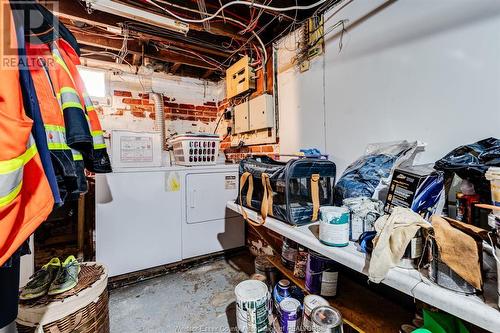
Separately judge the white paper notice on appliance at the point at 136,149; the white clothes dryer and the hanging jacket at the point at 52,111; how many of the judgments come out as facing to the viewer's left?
0

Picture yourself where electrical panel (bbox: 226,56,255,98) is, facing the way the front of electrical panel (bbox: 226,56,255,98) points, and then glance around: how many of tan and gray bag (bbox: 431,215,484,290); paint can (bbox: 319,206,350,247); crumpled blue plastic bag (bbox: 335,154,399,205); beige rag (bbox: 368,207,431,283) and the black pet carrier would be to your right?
0

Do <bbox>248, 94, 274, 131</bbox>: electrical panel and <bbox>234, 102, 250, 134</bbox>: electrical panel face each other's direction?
no

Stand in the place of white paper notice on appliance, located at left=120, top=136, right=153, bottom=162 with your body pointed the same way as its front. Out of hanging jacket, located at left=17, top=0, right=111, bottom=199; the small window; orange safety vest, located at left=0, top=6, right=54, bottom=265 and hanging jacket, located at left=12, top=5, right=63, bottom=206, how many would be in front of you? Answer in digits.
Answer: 3

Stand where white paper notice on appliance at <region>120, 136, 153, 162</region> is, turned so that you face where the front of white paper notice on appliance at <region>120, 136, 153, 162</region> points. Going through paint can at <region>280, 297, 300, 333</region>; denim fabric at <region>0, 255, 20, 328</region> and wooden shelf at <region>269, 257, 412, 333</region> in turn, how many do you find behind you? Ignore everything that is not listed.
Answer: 0

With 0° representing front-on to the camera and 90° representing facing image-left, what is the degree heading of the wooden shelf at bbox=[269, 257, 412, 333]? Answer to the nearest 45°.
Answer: approximately 45°

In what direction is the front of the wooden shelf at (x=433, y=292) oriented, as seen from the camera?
facing the viewer and to the left of the viewer

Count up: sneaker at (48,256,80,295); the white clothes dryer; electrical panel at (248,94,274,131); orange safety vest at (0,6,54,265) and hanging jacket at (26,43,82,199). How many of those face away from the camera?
0

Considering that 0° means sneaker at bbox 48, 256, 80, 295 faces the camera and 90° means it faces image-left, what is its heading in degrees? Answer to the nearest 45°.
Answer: approximately 45°

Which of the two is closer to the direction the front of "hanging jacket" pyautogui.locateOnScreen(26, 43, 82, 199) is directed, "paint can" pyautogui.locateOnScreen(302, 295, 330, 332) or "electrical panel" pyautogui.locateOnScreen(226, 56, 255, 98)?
the paint can

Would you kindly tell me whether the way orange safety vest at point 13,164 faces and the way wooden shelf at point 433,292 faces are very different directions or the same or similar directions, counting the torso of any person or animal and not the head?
very different directions

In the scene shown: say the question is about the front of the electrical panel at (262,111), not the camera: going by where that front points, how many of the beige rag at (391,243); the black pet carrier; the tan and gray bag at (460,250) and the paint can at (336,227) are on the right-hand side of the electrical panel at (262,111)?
0

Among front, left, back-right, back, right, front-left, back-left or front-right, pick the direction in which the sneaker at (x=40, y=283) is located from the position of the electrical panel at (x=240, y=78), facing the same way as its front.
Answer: front

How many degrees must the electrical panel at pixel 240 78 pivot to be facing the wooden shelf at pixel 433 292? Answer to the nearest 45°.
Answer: approximately 45° to its left

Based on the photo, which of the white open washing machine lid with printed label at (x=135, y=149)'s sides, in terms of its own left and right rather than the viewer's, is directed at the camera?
front

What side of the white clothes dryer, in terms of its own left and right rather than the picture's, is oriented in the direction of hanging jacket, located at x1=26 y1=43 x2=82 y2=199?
front
